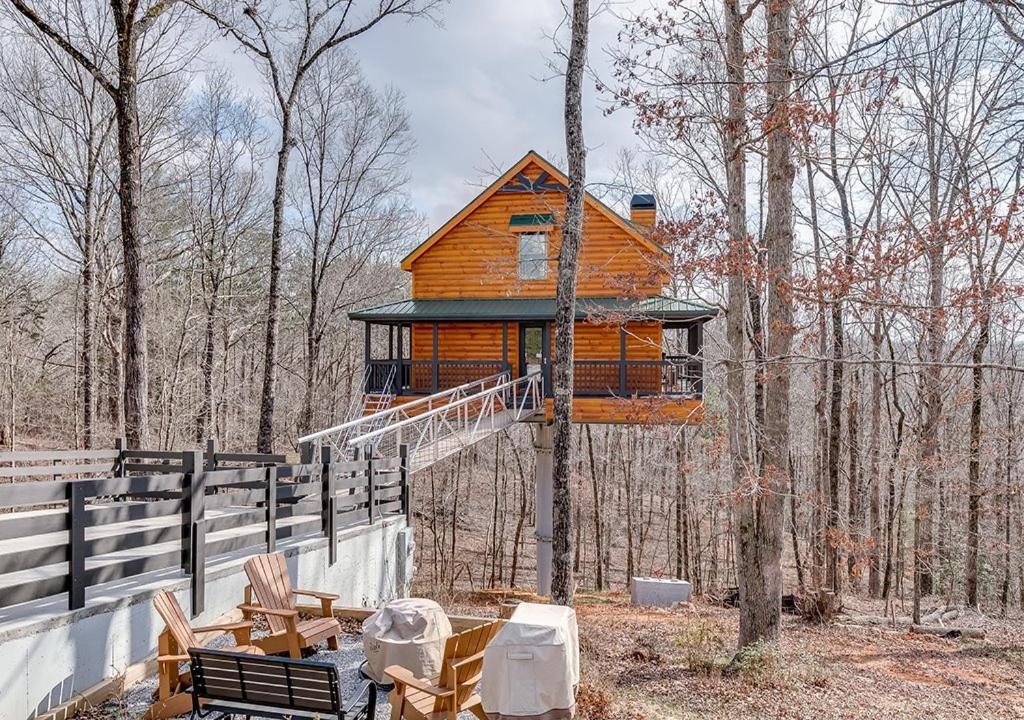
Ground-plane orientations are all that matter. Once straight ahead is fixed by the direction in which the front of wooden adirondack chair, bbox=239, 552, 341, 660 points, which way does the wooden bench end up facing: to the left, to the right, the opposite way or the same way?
to the left

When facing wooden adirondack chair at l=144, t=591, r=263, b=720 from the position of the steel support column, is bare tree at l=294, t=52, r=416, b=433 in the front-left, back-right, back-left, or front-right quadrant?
back-right

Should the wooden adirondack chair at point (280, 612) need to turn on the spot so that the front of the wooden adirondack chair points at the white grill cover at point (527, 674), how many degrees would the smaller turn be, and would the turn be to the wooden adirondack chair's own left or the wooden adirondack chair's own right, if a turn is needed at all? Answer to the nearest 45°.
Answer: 0° — it already faces it

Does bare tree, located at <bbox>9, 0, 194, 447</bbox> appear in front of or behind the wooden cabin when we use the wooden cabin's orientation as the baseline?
in front

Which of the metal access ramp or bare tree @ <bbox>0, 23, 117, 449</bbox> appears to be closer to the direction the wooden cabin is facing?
the metal access ramp

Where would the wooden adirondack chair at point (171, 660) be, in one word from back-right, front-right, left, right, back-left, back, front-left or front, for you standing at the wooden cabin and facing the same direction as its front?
front

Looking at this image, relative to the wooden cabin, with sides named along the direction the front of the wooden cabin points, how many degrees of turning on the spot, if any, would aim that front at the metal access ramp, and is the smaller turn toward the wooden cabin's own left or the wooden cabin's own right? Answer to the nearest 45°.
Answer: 0° — it already faces it

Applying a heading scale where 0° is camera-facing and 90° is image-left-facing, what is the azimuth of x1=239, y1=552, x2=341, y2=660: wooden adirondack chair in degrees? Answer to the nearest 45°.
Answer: approximately 315°

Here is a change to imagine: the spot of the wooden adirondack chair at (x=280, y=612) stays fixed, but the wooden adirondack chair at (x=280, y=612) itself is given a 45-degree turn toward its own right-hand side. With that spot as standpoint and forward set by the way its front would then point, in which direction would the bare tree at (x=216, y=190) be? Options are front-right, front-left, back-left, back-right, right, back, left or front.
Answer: back

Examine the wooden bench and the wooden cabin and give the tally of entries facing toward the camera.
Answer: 1

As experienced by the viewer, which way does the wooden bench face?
facing away from the viewer and to the right of the viewer

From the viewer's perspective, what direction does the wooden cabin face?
toward the camera

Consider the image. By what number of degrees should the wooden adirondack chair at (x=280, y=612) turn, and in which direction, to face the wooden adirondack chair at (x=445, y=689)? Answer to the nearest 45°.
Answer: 0° — it already faces it

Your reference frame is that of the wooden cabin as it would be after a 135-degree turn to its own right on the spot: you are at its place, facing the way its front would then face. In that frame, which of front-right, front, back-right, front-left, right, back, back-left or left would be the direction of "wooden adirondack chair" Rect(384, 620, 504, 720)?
back-left

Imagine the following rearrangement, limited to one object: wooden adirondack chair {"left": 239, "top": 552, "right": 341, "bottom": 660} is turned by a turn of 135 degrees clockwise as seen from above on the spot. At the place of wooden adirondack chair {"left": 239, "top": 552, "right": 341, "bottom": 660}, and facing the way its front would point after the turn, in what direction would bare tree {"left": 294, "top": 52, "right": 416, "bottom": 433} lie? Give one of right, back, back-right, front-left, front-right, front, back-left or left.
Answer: right
